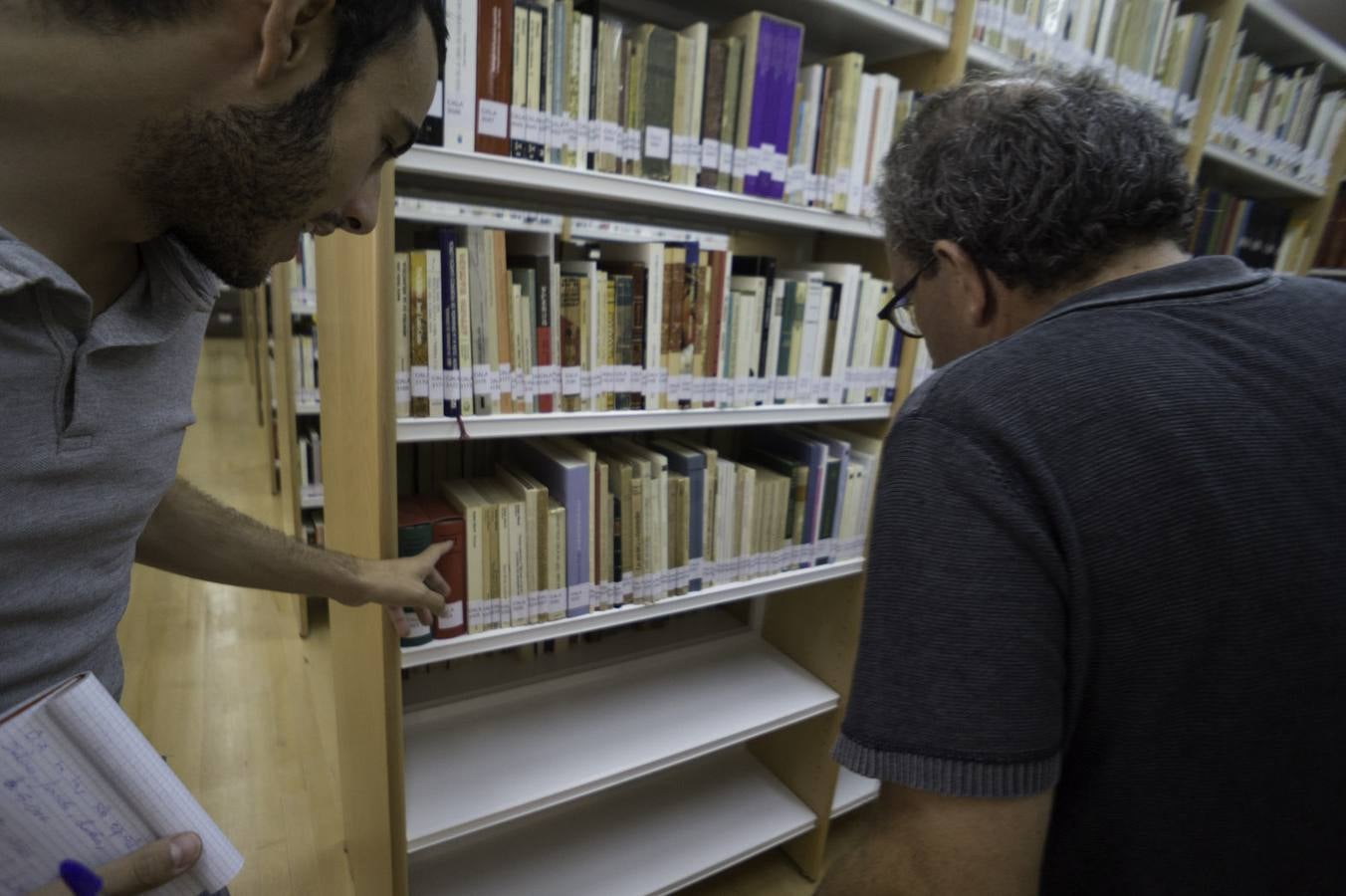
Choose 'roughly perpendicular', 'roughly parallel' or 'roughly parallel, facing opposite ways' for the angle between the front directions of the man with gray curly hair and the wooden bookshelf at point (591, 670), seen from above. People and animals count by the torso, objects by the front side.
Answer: roughly parallel, facing opposite ways

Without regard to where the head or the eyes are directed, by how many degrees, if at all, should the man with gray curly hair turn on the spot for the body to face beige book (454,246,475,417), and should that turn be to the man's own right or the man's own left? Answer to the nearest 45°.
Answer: approximately 45° to the man's own left

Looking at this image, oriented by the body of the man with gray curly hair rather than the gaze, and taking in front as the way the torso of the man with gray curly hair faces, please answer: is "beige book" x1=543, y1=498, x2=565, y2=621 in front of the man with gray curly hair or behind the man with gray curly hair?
in front

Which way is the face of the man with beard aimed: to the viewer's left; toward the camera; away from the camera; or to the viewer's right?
to the viewer's right

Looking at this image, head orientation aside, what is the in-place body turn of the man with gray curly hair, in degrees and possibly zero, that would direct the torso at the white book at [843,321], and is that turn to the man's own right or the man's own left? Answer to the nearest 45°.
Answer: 0° — they already face it

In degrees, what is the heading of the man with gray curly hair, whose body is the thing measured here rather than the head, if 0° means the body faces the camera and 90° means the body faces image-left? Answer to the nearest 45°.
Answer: approximately 135°

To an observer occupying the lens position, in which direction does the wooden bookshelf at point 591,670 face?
facing the viewer and to the right of the viewer

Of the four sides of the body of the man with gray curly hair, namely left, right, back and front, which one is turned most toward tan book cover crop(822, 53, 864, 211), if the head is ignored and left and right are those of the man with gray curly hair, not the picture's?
front

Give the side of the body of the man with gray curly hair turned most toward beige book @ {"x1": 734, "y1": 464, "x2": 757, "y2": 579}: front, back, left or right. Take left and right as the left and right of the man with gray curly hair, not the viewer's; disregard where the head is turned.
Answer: front
